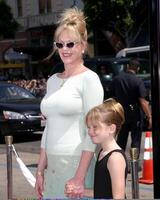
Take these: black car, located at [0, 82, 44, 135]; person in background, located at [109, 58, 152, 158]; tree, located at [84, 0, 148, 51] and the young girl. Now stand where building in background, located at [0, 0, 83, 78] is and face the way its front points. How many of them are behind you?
0

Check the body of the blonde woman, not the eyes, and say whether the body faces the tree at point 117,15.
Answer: no

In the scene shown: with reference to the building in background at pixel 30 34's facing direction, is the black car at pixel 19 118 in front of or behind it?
in front

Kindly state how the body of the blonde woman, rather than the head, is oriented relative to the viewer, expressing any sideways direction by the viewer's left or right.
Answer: facing the viewer and to the left of the viewer

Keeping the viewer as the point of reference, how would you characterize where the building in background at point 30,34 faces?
facing the viewer

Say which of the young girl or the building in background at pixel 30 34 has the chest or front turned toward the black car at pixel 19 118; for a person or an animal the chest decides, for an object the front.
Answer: the building in background

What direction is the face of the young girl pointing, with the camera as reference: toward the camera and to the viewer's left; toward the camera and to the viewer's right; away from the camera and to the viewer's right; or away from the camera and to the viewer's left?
toward the camera and to the viewer's left

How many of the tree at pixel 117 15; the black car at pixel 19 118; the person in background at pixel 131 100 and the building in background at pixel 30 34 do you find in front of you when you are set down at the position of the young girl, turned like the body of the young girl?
0

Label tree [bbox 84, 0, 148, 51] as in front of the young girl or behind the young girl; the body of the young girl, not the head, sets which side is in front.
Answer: behind

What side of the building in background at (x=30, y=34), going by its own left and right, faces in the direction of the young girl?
front

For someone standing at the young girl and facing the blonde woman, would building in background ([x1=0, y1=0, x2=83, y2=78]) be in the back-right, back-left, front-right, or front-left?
front-right

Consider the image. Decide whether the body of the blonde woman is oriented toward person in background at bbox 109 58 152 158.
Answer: no

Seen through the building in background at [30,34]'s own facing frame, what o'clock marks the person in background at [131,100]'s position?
The person in background is roughly at 12 o'clock from the building in background.

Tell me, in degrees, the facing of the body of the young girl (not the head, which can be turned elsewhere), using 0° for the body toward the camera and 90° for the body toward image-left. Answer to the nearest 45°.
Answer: approximately 45°

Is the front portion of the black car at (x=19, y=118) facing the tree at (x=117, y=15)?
no

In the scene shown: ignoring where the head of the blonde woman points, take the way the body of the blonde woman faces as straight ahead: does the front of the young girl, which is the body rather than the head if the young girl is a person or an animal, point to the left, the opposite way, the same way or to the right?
the same way

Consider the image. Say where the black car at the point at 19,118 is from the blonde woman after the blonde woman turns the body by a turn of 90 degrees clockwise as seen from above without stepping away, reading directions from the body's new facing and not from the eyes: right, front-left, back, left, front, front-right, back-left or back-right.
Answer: front-right

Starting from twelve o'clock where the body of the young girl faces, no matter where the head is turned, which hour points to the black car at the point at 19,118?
The black car is roughly at 4 o'clock from the young girl.

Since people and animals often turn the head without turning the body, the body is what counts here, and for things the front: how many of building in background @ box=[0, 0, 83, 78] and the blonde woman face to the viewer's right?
0
